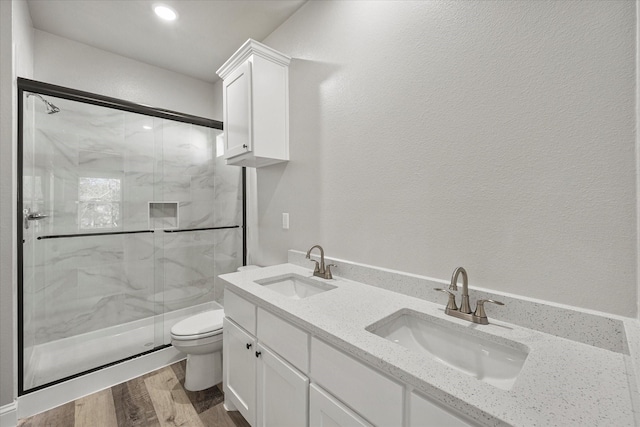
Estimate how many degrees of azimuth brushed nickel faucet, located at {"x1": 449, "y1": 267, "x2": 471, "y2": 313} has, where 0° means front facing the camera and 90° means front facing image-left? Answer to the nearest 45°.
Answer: approximately 45°

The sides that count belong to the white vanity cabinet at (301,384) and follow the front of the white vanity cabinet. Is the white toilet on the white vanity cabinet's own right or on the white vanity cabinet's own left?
on the white vanity cabinet's own right

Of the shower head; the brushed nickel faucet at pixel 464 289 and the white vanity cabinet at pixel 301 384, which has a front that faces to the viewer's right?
the shower head

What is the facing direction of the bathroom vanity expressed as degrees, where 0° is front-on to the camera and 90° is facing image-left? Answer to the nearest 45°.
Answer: approximately 45°

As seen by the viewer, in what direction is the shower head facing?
to the viewer's right

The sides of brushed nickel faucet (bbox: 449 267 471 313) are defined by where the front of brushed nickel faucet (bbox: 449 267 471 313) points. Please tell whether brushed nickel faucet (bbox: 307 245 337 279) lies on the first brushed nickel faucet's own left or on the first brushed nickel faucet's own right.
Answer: on the first brushed nickel faucet's own right
